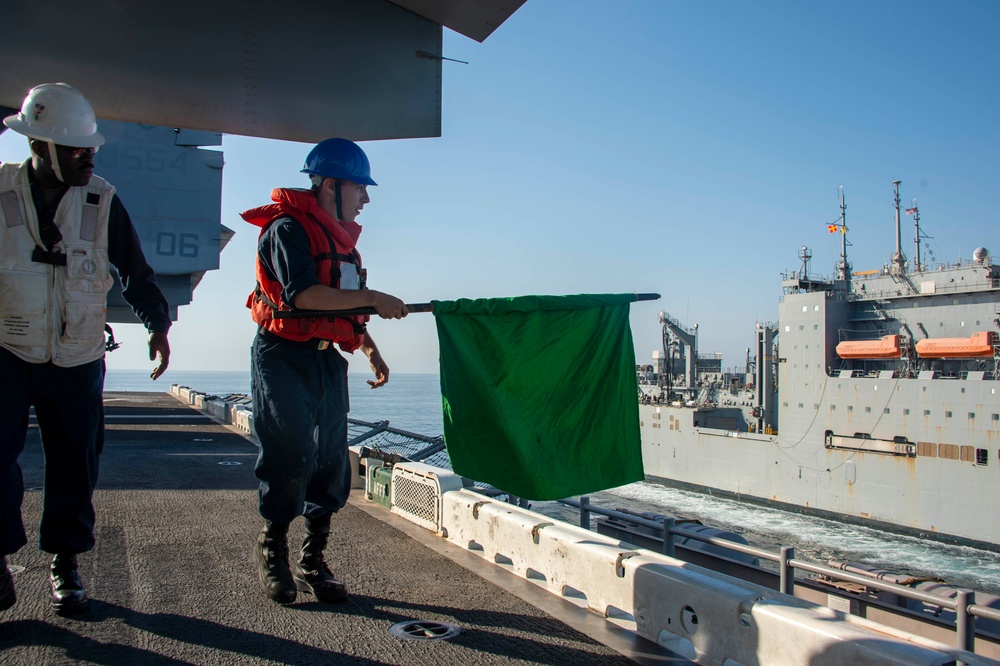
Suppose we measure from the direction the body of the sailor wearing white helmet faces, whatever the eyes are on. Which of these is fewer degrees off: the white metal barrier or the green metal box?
the white metal barrier

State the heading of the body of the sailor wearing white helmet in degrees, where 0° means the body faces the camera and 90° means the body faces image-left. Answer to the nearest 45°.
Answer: approximately 0°

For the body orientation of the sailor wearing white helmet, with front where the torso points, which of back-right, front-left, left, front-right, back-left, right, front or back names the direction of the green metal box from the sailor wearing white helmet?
back-left

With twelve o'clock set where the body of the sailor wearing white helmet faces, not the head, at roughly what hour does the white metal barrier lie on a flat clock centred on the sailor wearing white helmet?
The white metal barrier is roughly at 10 o'clock from the sailor wearing white helmet.
